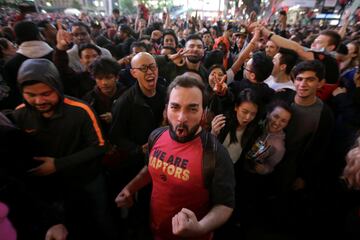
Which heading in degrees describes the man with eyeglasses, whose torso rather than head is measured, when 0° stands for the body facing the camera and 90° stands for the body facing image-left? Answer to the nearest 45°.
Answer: approximately 315°

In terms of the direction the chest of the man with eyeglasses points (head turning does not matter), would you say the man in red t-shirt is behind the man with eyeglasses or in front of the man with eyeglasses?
in front

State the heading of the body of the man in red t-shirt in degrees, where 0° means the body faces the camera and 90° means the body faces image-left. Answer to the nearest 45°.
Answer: approximately 45°
